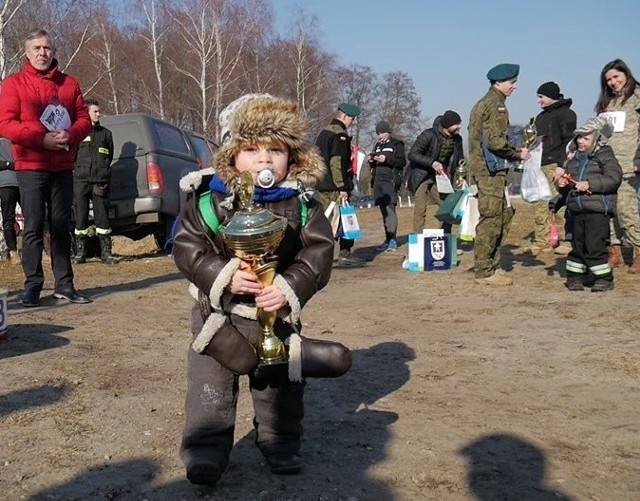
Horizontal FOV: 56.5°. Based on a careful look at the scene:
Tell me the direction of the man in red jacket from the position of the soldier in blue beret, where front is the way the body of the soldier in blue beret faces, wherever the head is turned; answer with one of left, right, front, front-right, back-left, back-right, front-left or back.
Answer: back-right

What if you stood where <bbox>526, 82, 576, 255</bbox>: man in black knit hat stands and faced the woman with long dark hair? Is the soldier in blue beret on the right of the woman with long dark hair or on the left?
right

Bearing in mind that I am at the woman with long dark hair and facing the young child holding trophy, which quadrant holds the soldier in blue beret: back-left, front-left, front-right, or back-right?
front-right

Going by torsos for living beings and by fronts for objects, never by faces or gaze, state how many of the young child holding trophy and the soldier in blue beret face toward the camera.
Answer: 1

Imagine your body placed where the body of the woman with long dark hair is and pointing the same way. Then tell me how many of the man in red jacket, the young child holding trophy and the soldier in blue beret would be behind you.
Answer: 0

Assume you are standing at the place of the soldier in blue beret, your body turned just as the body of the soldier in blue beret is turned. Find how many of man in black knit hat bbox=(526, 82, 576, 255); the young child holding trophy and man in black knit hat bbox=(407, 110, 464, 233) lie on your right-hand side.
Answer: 1

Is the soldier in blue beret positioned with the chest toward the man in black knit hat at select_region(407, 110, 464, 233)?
no

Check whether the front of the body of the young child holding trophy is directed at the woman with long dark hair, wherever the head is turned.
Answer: no

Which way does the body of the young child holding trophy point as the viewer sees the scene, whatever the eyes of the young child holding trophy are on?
toward the camera

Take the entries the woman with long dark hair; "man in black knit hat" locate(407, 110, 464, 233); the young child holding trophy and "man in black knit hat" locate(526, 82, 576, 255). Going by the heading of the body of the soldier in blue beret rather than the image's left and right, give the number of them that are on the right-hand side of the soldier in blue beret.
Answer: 1

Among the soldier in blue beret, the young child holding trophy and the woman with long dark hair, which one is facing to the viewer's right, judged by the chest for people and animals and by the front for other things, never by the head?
the soldier in blue beret

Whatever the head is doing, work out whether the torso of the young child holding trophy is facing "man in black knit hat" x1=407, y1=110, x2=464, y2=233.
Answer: no

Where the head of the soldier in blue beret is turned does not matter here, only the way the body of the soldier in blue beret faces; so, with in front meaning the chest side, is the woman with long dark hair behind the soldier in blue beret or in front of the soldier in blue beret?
in front

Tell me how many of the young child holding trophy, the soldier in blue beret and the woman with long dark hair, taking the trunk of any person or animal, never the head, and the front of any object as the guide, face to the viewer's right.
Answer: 1

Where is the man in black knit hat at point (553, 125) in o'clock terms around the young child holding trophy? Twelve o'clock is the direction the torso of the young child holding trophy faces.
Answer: The man in black knit hat is roughly at 7 o'clock from the young child holding trophy.

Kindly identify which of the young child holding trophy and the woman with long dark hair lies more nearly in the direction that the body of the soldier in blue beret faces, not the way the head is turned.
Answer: the woman with long dark hair

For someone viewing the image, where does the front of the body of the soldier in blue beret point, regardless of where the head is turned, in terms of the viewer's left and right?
facing to the right of the viewer
